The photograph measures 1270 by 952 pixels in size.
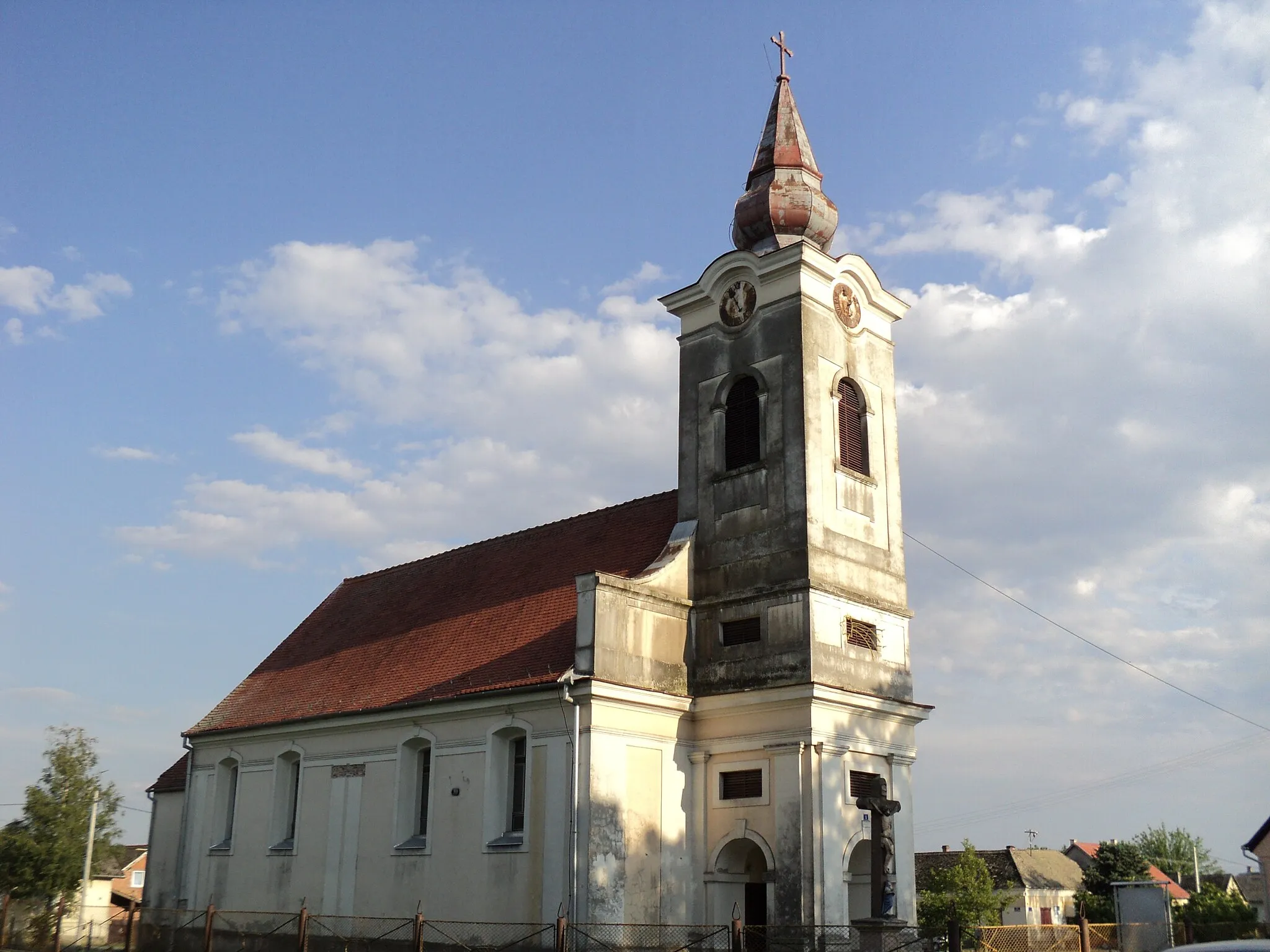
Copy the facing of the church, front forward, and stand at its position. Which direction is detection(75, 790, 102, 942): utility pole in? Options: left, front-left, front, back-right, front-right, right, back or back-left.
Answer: back

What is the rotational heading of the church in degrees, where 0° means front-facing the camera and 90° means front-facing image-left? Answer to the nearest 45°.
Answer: approximately 315°

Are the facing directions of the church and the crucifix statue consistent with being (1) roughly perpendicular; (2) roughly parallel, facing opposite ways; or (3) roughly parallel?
roughly parallel

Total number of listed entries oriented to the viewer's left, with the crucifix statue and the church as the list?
0

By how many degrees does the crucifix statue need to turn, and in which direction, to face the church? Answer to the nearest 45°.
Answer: approximately 180°

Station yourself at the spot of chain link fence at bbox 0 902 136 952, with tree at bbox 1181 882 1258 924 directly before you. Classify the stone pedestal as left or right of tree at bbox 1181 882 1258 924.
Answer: right

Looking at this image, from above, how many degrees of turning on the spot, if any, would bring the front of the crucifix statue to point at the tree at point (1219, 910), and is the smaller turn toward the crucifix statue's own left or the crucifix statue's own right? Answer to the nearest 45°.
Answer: approximately 90° to the crucifix statue's own left

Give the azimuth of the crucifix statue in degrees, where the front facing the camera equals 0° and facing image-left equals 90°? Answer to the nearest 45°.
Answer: approximately 315°

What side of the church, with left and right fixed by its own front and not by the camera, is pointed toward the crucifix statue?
front

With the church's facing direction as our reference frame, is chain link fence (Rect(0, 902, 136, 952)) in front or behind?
behind

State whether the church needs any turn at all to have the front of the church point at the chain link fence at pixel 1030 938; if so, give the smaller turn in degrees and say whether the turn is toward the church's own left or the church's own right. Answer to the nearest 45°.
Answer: approximately 45° to the church's own left
